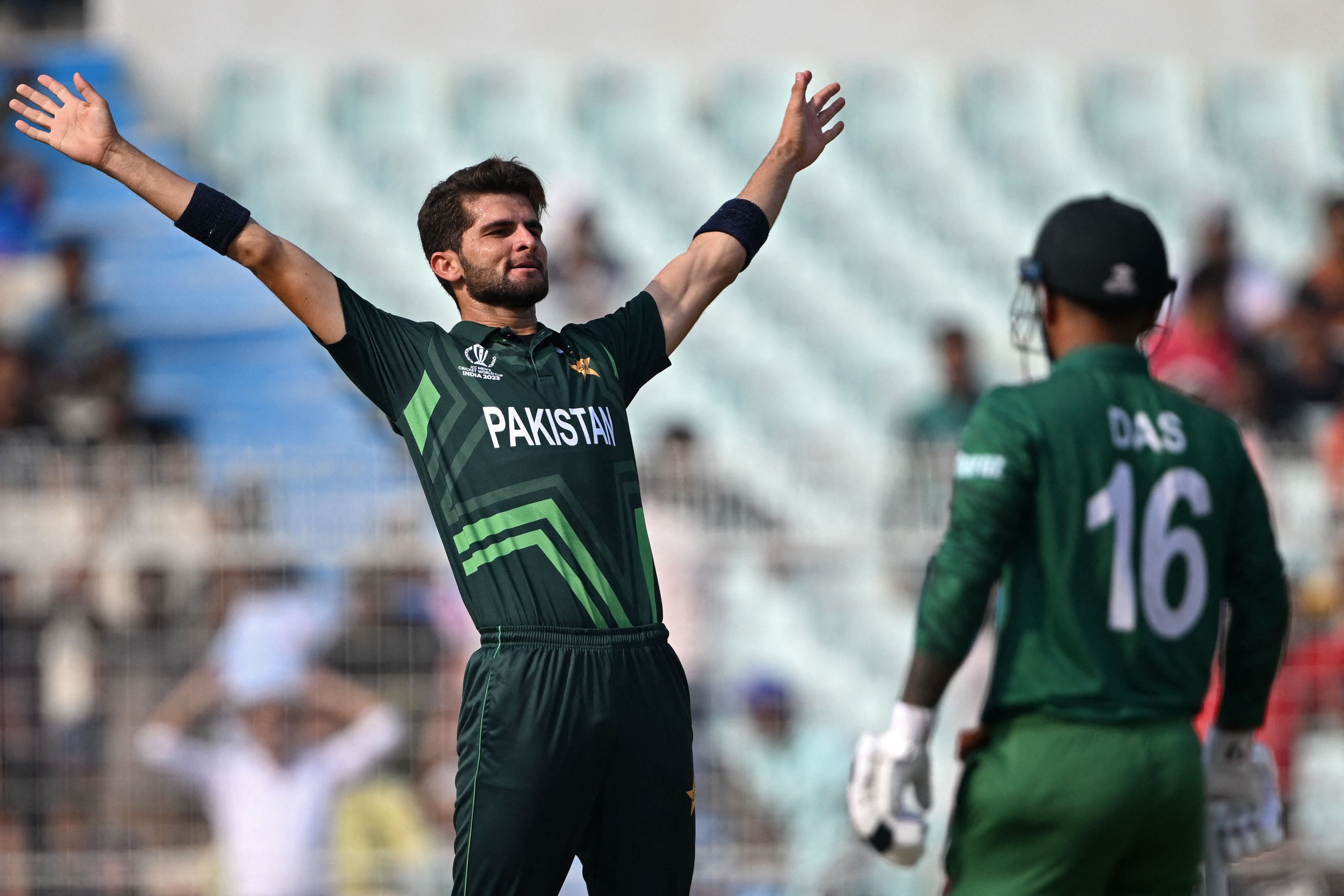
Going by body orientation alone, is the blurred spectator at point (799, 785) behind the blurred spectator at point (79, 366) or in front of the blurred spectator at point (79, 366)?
in front

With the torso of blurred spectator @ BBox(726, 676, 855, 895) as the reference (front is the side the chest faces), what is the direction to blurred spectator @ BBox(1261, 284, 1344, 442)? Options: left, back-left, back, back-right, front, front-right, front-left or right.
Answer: back

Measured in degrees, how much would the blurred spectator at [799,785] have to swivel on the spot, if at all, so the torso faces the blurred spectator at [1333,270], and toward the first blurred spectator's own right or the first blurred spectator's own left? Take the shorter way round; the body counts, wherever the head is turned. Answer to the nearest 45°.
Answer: approximately 180°

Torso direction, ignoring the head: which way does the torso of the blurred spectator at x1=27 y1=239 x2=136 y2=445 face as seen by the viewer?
toward the camera

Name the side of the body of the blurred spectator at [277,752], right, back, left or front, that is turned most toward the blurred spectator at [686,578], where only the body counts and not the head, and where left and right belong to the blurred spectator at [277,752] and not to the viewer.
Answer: left

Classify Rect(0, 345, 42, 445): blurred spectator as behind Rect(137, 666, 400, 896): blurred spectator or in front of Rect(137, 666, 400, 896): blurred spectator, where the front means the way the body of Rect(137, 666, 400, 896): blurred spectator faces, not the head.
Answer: behind

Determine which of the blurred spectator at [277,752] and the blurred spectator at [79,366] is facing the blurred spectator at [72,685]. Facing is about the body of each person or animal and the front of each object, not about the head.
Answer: the blurred spectator at [79,366]

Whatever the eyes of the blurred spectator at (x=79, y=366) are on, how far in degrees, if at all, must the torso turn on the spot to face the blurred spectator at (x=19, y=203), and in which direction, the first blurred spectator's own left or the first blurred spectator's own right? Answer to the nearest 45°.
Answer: approximately 180°

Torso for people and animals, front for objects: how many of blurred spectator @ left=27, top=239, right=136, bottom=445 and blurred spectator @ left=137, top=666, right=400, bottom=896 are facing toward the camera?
2

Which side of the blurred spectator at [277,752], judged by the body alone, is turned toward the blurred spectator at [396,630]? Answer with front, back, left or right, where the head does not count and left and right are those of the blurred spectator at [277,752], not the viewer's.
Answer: back

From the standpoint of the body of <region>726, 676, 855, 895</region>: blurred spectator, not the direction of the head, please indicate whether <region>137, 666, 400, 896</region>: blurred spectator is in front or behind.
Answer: in front

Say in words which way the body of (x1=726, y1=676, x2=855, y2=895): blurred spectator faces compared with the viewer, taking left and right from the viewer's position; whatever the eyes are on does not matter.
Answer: facing the viewer and to the left of the viewer

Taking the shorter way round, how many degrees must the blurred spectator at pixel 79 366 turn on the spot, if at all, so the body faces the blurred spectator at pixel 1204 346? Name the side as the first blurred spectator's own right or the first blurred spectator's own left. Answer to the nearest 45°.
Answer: approximately 45° to the first blurred spectator's own left
